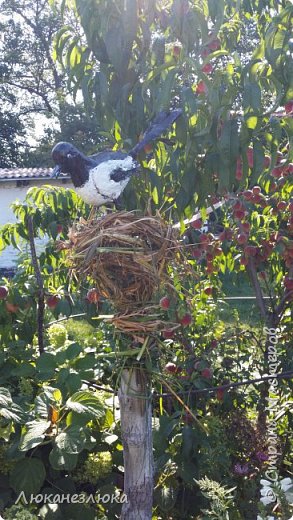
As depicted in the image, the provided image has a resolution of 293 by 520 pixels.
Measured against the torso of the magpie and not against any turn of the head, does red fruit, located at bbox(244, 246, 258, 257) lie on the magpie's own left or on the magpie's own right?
on the magpie's own right

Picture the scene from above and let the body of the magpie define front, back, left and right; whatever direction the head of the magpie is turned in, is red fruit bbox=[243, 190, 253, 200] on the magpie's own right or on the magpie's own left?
on the magpie's own right

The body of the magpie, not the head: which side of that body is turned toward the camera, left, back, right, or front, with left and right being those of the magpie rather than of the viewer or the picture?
left

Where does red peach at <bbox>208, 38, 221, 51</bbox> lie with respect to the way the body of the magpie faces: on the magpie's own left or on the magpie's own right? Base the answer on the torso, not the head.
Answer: on the magpie's own right

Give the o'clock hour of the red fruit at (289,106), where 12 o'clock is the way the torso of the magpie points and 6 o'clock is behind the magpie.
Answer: The red fruit is roughly at 5 o'clock from the magpie.

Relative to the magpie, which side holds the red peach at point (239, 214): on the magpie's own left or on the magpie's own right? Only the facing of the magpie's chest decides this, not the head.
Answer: on the magpie's own right

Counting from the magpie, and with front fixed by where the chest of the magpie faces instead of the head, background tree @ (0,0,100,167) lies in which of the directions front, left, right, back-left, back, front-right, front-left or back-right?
right
